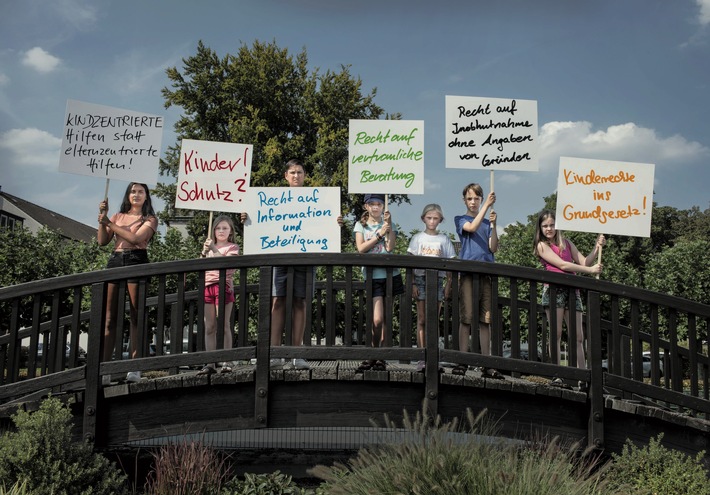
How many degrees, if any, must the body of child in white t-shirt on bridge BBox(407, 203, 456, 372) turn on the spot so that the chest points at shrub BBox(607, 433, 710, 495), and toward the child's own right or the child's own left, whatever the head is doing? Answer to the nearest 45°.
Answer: approximately 45° to the child's own left

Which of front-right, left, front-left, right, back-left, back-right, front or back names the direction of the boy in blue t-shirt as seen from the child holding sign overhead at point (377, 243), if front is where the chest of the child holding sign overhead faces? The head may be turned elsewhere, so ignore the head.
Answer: left

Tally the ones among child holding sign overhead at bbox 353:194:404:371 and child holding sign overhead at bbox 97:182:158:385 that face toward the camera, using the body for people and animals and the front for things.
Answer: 2

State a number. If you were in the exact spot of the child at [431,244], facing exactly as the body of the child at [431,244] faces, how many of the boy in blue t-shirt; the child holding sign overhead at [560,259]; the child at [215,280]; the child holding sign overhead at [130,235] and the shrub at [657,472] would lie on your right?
2

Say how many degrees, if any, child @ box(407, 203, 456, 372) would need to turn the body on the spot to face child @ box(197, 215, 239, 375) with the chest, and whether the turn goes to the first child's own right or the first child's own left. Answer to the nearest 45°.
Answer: approximately 90° to the first child's own right

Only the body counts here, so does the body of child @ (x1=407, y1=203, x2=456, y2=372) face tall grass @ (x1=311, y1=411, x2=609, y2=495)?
yes

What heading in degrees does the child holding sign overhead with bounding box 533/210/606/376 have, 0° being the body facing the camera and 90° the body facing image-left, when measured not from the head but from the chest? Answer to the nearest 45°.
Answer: approximately 315°

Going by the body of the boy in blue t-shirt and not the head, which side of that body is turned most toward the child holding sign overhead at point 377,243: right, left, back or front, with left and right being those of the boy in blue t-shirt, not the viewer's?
right
